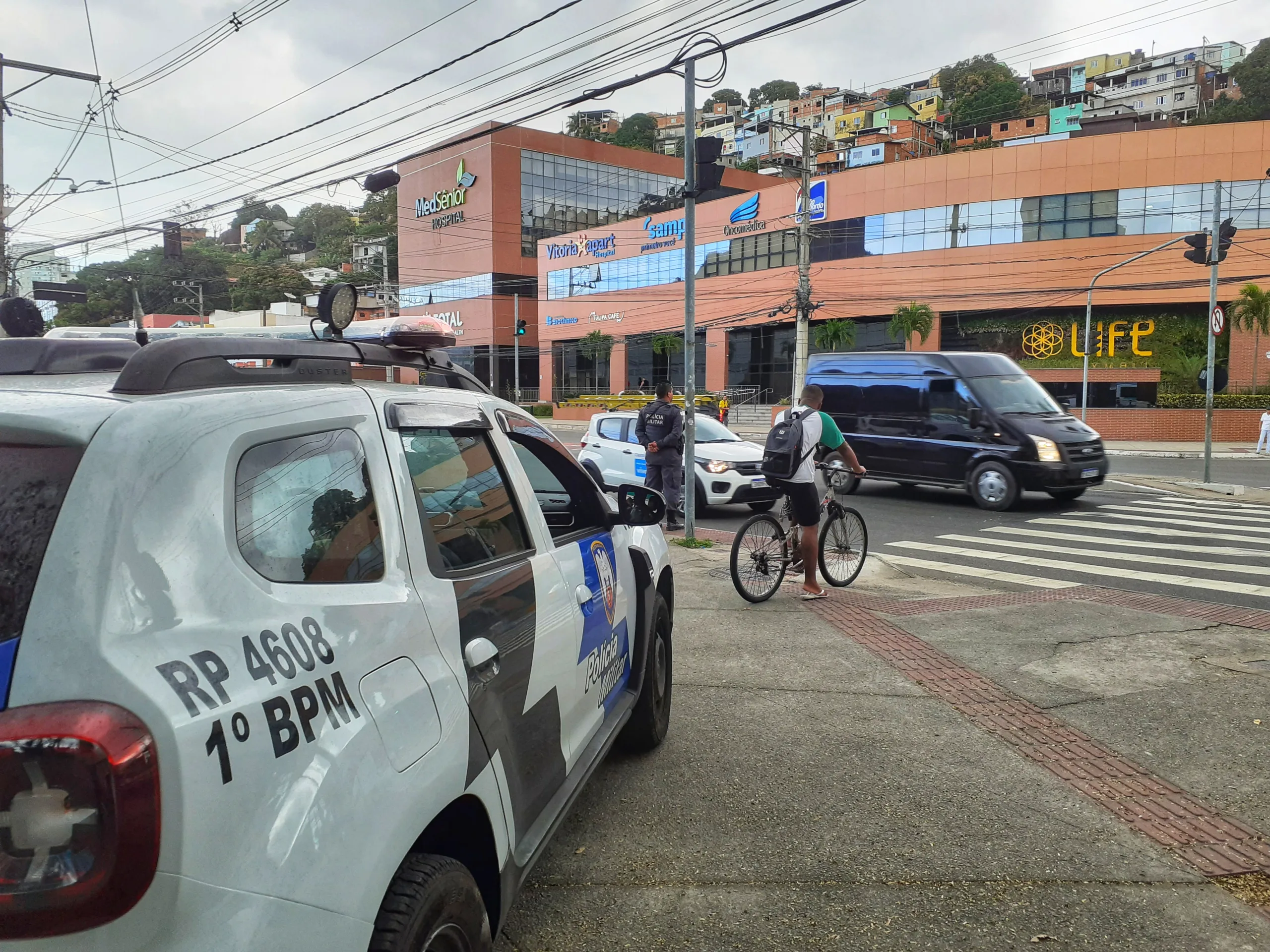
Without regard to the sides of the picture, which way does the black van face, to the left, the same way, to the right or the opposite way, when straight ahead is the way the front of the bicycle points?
to the right

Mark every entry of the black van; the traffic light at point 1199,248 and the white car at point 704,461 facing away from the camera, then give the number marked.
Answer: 0

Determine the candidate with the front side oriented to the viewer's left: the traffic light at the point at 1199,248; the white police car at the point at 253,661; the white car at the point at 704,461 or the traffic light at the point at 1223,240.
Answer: the traffic light at the point at 1199,248

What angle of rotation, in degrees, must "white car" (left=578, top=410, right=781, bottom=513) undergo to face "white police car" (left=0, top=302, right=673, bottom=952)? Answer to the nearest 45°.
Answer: approximately 45° to its right

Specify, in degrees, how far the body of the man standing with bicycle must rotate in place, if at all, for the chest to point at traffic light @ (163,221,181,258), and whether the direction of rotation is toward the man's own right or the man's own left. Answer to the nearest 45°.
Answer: approximately 90° to the man's own left

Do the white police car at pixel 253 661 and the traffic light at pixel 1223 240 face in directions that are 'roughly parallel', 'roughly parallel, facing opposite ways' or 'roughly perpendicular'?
roughly perpendicular

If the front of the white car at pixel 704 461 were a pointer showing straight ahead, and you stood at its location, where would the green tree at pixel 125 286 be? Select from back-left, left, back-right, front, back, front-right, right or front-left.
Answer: back

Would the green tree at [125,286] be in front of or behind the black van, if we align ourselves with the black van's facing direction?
behind

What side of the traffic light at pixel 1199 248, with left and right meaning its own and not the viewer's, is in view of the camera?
left

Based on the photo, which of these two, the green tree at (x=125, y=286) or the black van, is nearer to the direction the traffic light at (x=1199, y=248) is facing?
the green tree

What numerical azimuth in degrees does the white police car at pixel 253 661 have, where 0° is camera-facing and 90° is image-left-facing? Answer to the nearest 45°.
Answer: approximately 225°
